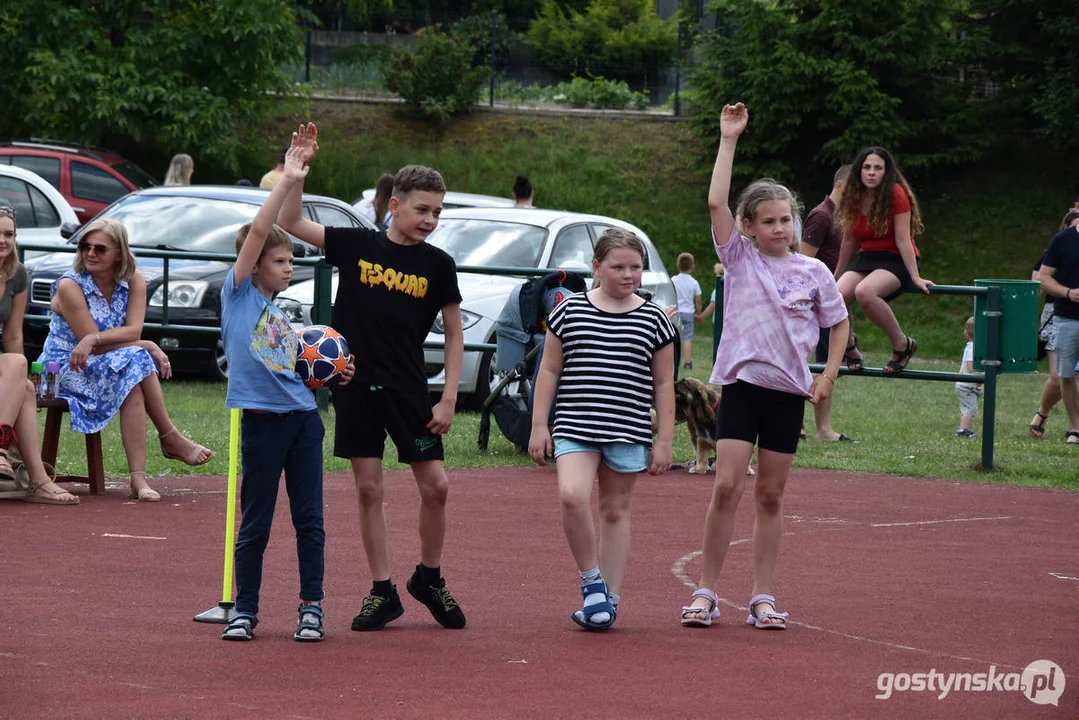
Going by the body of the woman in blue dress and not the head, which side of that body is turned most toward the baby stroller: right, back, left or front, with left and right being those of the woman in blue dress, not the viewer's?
left

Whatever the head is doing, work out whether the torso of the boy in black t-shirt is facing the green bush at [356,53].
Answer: no

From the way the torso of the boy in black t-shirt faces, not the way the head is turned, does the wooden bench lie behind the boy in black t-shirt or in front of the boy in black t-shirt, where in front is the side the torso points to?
behind

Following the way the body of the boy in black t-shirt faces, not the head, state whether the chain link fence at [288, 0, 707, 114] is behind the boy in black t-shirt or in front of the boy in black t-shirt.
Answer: behind

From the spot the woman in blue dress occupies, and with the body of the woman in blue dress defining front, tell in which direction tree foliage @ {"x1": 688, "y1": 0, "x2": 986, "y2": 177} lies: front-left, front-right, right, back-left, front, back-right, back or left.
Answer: left

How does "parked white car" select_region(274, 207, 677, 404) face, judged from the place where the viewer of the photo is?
facing the viewer and to the left of the viewer

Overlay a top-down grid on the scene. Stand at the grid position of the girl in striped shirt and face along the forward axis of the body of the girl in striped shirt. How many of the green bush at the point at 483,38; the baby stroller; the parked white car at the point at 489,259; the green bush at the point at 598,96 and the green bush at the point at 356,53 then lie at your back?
5

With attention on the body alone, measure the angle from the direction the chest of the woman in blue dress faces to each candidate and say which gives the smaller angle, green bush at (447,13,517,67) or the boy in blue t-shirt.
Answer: the boy in blue t-shirt

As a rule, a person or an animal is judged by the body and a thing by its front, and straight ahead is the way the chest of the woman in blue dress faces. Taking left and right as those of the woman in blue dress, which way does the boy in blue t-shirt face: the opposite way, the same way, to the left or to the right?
the same way

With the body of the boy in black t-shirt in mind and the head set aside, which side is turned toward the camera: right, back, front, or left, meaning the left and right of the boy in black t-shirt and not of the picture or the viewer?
front

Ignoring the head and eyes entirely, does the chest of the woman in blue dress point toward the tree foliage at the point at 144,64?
no

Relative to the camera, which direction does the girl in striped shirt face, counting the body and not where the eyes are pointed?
toward the camera

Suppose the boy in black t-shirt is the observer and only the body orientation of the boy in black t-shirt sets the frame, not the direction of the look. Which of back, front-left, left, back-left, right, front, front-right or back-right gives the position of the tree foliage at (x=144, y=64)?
back

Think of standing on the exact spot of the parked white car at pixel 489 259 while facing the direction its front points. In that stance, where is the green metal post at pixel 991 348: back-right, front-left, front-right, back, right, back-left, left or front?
left

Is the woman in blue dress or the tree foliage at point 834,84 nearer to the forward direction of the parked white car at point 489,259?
the woman in blue dress

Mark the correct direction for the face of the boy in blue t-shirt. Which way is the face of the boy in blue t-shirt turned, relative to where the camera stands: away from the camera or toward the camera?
toward the camera

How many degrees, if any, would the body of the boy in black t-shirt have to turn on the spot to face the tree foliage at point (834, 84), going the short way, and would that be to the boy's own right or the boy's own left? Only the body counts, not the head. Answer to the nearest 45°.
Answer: approximately 180°

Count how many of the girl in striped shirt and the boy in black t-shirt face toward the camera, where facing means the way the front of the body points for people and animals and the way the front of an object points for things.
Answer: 2

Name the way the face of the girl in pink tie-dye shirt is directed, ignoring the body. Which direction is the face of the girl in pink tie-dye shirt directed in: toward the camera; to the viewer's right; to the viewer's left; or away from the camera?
toward the camera

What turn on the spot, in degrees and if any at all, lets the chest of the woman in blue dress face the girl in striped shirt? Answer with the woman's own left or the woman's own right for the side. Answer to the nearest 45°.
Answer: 0° — they already face them

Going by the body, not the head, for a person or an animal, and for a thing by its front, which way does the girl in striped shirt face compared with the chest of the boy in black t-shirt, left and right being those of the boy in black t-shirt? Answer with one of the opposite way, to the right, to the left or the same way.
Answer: the same way

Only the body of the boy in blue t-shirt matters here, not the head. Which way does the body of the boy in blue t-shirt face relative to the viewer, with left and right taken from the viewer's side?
facing the viewer and to the right of the viewer

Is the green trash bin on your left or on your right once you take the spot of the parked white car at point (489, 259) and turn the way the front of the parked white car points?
on your left
